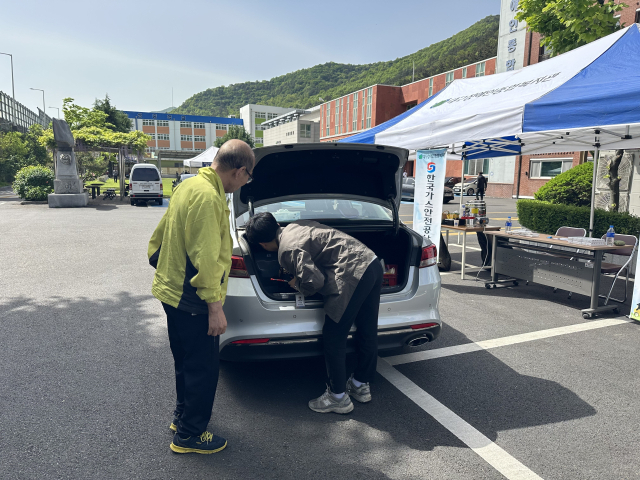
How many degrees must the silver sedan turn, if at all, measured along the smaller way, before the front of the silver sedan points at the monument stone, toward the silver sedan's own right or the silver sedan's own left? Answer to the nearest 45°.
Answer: approximately 45° to the silver sedan's own left

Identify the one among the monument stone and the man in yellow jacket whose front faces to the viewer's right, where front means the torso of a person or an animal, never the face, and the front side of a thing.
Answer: the man in yellow jacket

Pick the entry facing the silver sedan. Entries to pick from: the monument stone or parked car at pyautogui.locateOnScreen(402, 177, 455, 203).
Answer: the monument stone

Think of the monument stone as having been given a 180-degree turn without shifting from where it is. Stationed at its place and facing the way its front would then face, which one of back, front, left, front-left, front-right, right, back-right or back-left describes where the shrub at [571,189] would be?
back-right

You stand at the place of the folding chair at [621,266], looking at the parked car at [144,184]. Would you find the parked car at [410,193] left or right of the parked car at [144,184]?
right

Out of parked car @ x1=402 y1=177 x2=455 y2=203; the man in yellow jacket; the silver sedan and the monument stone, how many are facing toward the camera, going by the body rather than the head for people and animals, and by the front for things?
1

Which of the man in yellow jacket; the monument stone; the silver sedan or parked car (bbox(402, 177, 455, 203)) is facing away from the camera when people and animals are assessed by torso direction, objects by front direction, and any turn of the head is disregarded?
the silver sedan

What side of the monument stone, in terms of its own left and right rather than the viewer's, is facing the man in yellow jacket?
front

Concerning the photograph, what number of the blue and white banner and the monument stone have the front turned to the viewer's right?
0

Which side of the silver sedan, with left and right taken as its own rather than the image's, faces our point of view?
back

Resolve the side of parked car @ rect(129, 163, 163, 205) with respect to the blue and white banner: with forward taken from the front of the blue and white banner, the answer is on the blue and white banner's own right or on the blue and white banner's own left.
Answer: on the blue and white banner's own right

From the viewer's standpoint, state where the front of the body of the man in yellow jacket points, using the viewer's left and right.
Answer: facing to the right of the viewer

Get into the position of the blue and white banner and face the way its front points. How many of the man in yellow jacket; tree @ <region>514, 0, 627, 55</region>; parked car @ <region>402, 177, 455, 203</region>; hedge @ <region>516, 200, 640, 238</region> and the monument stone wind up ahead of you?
1

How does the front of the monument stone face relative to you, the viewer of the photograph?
facing the viewer

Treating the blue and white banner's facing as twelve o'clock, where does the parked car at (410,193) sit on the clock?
The parked car is roughly at 6 o'clock from the blue and white banner.

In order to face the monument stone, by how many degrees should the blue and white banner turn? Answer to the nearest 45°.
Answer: approximately 135° to its right

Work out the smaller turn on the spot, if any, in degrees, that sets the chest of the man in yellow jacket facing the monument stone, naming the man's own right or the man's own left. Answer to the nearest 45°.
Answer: approximately 90° to the man's own left
